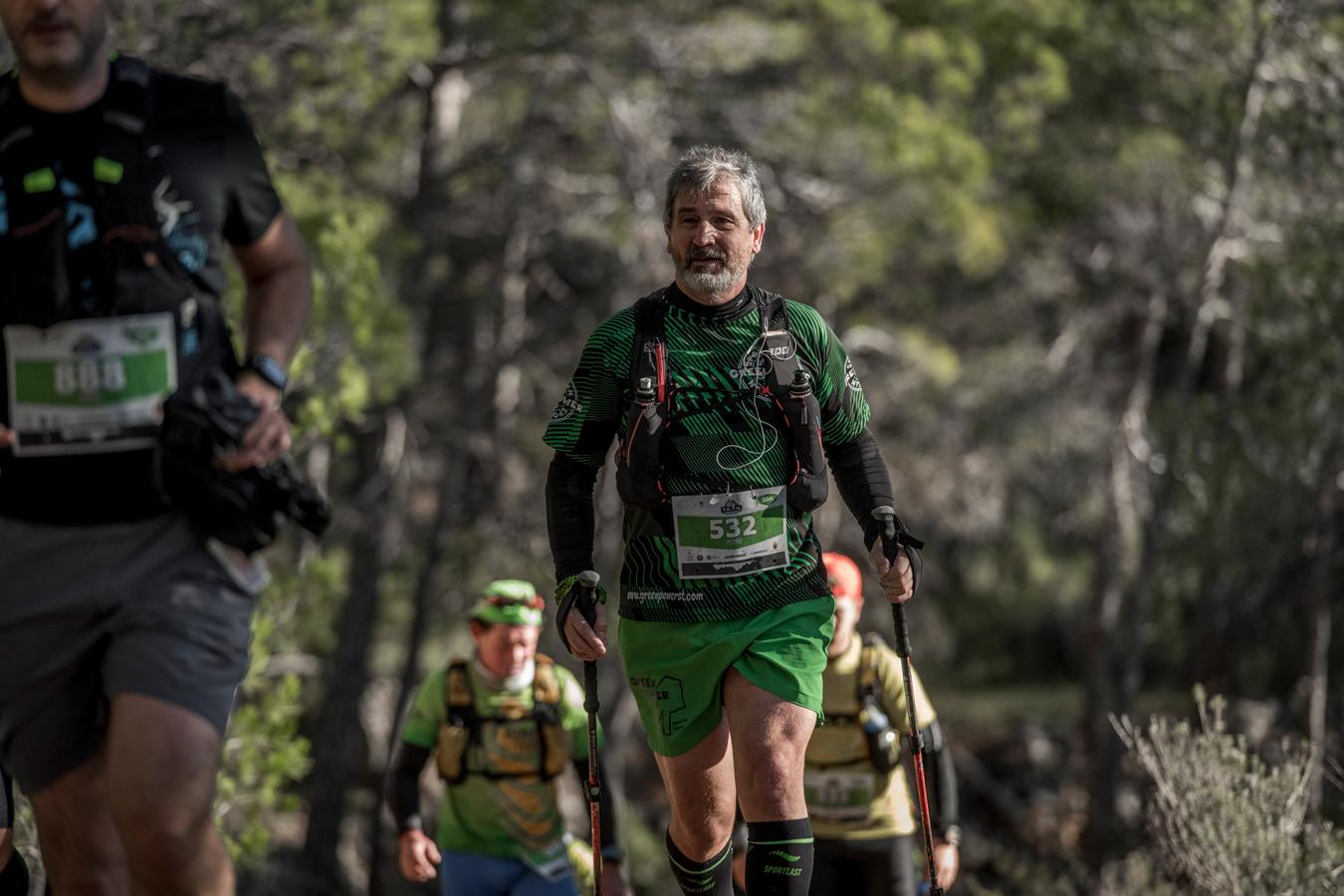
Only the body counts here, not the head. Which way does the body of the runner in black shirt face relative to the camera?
toward the camera

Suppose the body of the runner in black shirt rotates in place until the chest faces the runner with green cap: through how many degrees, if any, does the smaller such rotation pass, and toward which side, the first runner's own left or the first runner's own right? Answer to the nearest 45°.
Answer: approximately 135° to the first runner's own left

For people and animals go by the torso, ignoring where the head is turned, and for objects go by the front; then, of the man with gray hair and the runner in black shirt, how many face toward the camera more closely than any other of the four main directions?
2

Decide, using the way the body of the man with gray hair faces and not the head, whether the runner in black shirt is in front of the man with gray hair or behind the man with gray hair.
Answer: in front

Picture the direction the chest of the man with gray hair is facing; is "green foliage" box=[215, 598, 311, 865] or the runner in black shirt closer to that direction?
the runner in black shirt

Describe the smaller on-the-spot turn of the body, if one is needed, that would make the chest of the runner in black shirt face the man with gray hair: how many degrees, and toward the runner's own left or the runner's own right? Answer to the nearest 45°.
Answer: approximately 135° to the runner's own left

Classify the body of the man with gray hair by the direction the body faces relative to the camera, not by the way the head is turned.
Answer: toward the camera

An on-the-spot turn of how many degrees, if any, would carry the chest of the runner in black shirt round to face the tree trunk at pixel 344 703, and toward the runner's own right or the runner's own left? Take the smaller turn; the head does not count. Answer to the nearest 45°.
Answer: approximately 180°

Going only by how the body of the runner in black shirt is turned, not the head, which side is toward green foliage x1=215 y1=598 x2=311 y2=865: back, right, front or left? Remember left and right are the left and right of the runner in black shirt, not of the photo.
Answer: back
